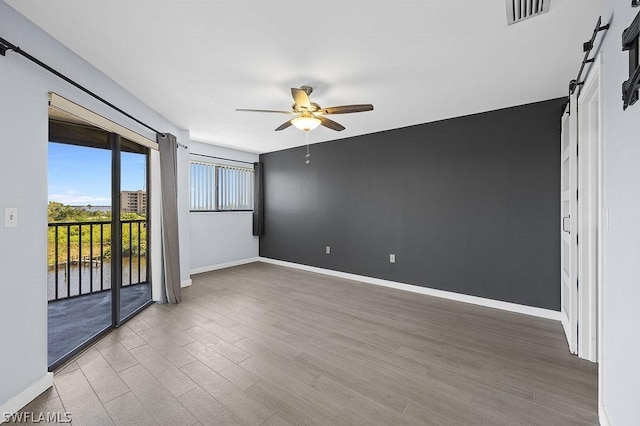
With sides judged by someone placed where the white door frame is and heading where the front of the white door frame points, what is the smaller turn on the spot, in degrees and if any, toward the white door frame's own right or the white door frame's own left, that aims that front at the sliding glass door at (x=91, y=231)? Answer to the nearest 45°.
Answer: approximately 45° to the white door frame's own left

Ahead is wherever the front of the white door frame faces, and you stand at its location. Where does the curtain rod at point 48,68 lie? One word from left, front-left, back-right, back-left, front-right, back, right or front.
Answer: front-left

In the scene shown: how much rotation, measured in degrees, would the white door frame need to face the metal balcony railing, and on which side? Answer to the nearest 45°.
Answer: approximately 45° to its left

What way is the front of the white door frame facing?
to the viewer's left

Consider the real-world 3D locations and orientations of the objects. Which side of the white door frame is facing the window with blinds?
front

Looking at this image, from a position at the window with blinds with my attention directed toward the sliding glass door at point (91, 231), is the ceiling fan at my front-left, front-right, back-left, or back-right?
front-left

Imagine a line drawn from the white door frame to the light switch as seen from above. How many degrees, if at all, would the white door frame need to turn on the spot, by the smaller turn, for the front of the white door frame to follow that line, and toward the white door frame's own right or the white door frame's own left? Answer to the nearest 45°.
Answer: approximately 45° to the white door frame's own left

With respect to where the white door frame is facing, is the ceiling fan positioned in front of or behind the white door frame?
in front

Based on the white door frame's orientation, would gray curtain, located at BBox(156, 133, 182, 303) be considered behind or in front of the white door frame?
in front

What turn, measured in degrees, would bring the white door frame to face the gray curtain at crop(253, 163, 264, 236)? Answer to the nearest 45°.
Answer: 0° — it already faces it
